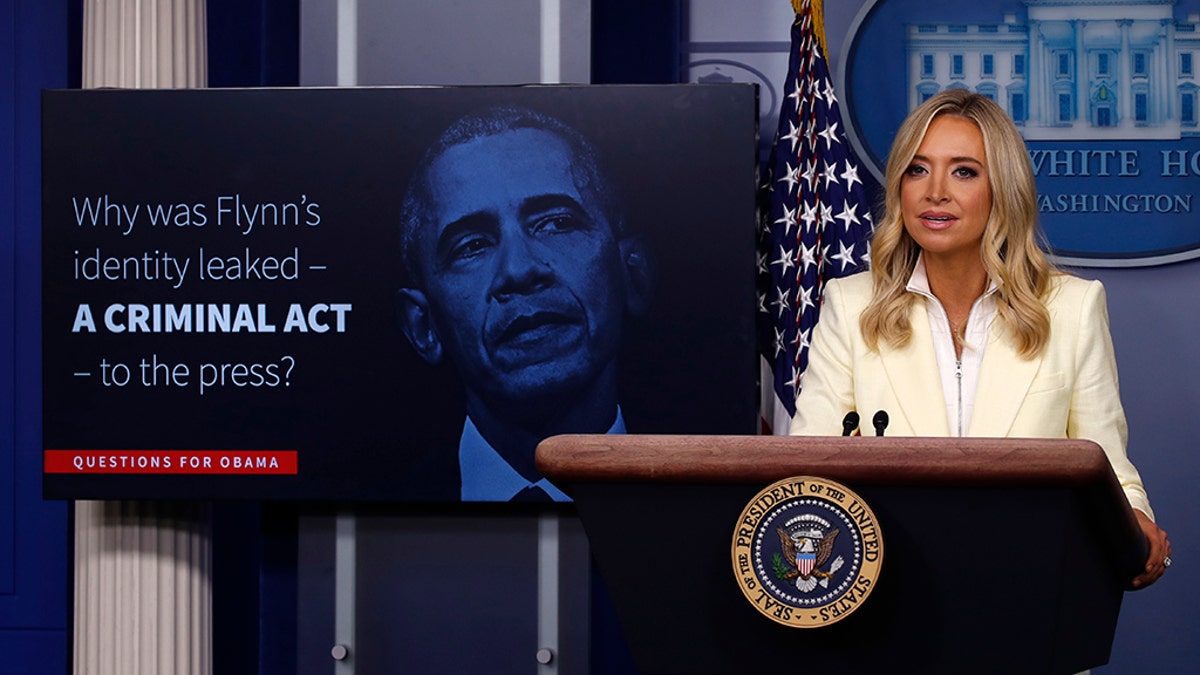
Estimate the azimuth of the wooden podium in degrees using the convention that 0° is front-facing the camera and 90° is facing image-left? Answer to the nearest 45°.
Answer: approximately 0°

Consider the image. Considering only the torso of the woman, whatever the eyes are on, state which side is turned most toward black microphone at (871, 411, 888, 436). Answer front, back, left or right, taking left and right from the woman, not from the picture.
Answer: front

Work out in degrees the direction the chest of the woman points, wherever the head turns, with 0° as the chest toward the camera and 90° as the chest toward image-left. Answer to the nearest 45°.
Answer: approximately 0°

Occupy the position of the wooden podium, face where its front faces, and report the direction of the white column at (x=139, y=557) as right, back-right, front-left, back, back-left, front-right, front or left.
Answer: back-right

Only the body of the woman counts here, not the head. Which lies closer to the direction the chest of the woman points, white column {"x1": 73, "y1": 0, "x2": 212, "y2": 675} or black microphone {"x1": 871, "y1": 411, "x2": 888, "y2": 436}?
the black microphone

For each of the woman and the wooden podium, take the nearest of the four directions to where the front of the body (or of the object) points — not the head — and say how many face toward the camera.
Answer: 2

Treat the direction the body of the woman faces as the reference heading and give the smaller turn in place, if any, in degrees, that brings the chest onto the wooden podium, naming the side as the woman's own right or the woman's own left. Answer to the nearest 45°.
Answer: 0° — they already face it

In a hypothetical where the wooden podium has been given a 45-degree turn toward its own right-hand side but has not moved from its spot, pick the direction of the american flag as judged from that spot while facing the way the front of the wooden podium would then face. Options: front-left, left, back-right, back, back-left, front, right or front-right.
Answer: back-right
